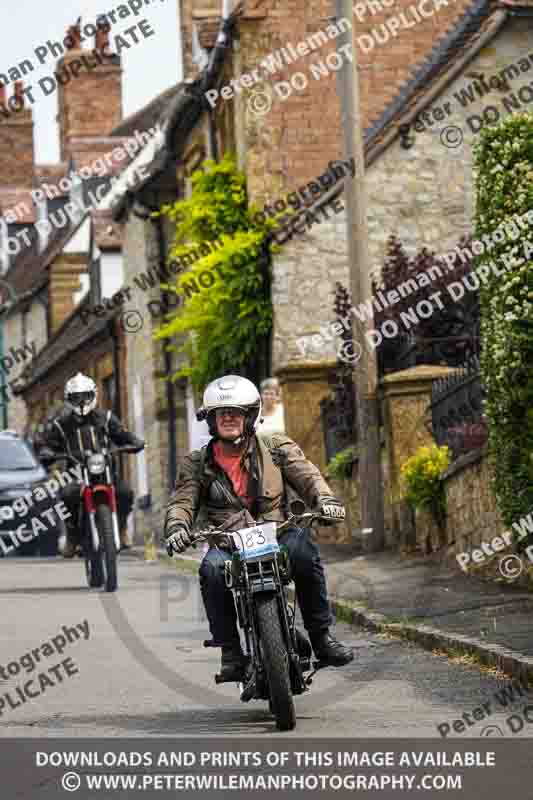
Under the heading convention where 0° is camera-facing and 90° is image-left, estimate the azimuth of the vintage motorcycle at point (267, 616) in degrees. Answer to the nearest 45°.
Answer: approximately 0°

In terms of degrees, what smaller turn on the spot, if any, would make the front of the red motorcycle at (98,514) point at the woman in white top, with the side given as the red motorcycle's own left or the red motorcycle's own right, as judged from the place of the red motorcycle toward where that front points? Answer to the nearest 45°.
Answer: approximately 135° to the red motorcycle's own left

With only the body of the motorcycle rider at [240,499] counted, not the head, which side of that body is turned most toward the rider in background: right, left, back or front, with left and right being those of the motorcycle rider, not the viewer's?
back

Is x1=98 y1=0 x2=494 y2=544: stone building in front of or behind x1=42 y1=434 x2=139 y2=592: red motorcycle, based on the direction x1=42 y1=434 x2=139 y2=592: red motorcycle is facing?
behind

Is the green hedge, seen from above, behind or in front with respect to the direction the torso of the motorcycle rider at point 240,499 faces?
behind

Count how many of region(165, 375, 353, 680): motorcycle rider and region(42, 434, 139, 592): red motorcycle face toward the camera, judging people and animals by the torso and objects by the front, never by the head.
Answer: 2

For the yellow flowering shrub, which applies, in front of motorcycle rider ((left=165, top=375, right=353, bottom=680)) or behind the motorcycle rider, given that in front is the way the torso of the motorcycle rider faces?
behind

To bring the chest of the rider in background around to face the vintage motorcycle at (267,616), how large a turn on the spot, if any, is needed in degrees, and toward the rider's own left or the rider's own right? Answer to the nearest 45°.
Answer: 0° — they already face it
